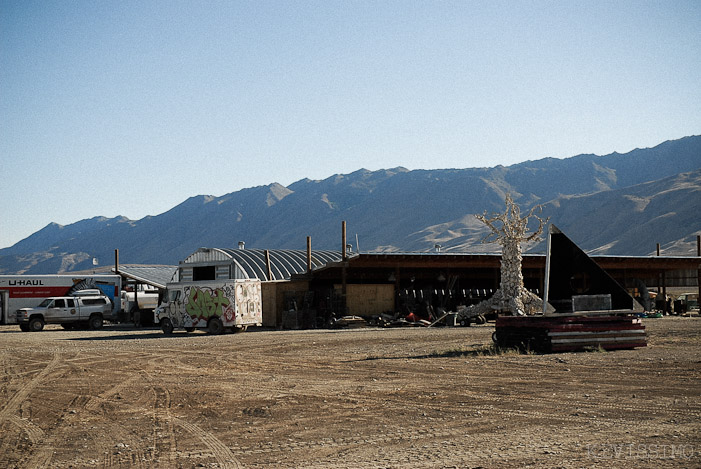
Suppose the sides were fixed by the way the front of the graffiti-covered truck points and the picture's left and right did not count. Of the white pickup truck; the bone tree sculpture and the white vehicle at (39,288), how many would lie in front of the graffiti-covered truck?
2

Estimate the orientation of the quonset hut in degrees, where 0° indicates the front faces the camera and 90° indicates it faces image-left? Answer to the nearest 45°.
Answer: approximately 45°

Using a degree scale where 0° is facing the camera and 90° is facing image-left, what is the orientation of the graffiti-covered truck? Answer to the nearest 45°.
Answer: approximately 135°

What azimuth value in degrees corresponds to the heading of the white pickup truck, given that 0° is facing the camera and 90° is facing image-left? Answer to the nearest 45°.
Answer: approximately 90°

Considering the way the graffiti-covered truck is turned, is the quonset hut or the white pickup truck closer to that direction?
the white pickup truck

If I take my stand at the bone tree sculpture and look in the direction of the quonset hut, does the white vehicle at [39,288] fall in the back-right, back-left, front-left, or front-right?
front-left

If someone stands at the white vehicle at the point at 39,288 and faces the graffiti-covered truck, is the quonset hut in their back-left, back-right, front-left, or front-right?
front-left

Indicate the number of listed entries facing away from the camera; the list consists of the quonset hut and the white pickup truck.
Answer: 0

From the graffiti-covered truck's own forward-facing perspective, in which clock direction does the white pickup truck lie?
The white pickup truck is roughly at 12 o'clock from the graffiti-covered truck.

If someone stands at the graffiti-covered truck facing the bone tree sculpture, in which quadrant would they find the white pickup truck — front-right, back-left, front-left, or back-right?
back-left

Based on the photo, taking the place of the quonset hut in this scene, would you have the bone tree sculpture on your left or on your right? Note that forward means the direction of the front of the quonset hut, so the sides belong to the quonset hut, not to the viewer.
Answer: on your left

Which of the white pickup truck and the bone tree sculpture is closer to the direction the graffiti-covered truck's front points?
the white pickup truck

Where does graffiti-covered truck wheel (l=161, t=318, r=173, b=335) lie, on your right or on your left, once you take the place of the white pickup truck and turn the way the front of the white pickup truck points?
on your left

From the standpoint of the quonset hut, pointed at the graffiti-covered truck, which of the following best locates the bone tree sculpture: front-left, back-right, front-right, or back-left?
front-left

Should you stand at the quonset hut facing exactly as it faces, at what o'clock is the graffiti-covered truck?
The graffiti-covered truck is roughly at 11 o'clock from the quonset hut.

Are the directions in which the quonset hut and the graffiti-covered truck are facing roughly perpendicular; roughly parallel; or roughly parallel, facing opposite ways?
roughly perpendicular

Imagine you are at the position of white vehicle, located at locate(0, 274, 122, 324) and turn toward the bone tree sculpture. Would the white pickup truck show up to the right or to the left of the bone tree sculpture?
right

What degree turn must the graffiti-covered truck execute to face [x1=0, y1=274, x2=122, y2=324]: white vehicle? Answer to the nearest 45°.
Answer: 0° — it already faces it
